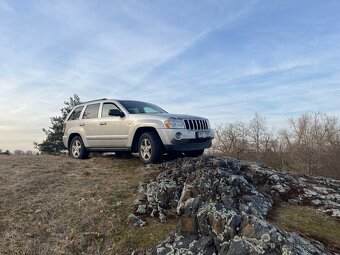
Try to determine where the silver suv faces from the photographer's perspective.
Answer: facing the viewer and to the right of the viewer
